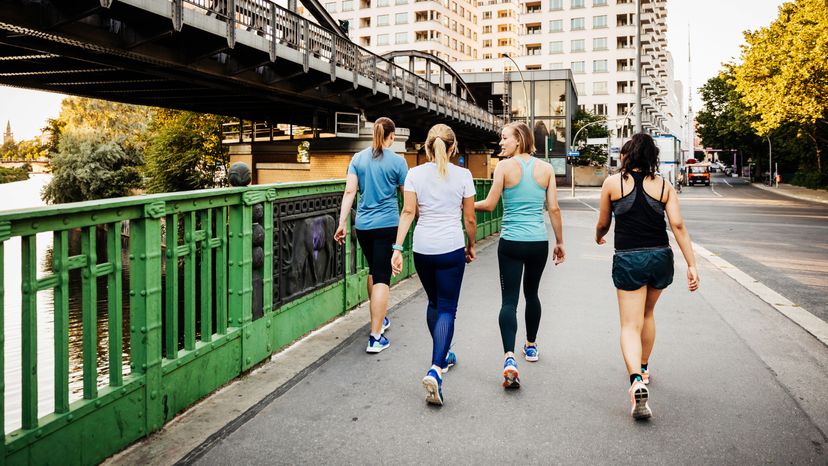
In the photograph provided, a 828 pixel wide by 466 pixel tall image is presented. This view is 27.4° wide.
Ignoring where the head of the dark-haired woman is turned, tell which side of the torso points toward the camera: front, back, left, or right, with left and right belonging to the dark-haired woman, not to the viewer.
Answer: back

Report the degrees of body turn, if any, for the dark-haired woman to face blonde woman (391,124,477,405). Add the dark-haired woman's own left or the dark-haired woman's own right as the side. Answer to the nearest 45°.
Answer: approximately 90° to the dark-haired woman's own left

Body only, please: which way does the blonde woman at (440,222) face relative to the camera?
away from the camera

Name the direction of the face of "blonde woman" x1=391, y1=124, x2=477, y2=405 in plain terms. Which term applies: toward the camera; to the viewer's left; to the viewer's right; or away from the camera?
away from the camera

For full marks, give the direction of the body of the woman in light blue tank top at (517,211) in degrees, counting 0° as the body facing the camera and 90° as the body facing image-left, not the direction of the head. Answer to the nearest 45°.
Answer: approximately 180°

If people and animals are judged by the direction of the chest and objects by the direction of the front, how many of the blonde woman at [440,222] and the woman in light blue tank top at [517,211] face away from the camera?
2

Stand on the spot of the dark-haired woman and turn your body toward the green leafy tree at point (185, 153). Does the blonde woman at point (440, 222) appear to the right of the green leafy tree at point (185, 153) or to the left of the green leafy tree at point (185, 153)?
left
